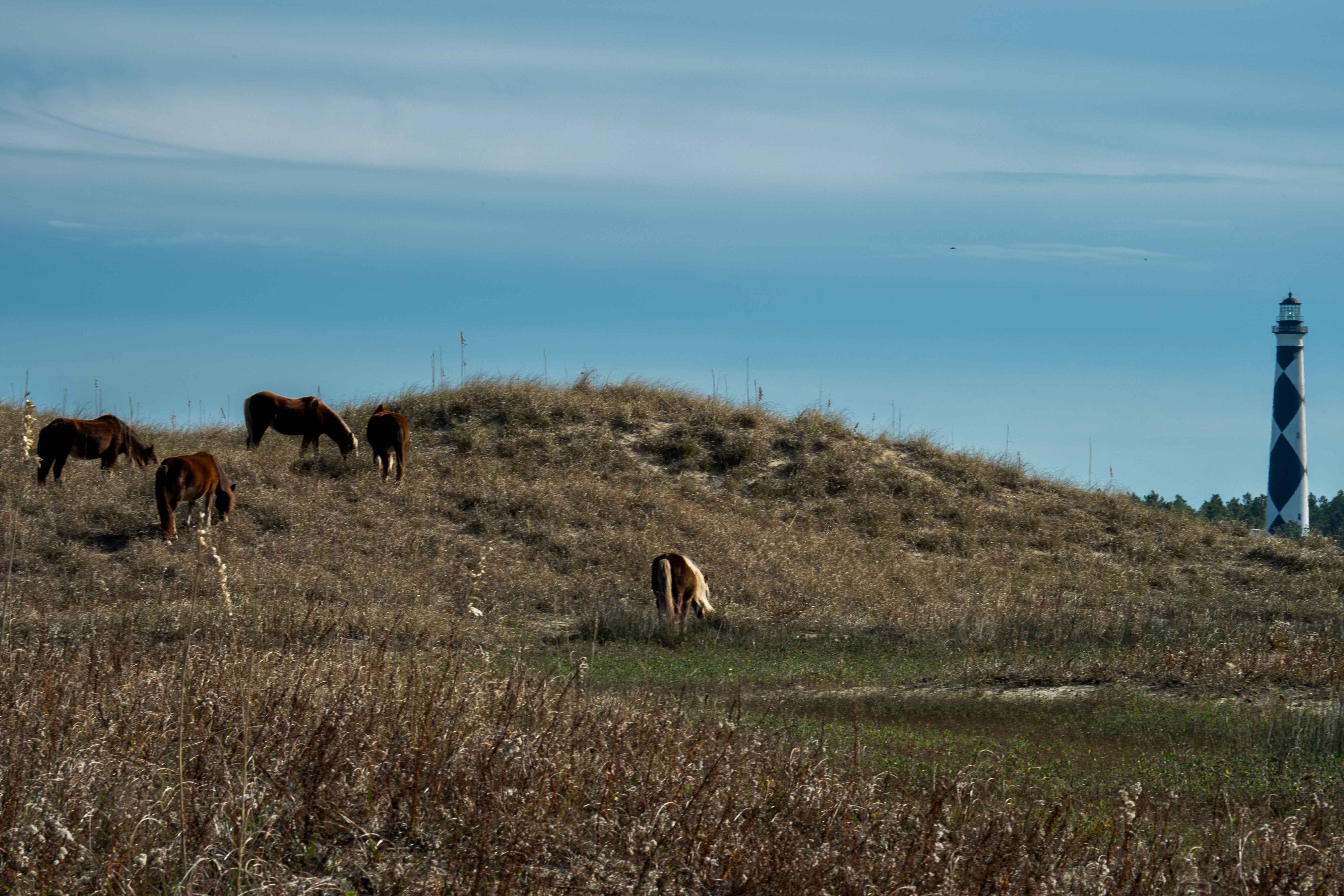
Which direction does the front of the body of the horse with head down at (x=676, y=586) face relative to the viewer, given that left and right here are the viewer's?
facing away from the viewer and to the right of the viewer

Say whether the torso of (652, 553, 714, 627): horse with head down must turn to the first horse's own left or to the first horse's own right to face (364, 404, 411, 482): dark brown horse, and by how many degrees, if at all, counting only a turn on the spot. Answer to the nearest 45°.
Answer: approximately 90° to the first horse's own left

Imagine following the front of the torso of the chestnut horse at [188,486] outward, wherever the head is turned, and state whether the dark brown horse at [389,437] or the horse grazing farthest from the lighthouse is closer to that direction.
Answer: the dark brown horse

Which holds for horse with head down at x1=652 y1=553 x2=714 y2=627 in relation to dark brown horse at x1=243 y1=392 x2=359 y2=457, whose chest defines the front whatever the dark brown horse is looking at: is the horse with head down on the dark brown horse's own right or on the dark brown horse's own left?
on the dark brown horse's own right

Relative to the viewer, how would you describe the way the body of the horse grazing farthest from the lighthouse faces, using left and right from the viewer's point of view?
facing to the right of the viewer

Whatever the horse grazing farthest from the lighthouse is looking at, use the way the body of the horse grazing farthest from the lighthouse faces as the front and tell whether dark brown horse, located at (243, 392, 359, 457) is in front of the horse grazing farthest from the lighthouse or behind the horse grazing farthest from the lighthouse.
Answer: in front

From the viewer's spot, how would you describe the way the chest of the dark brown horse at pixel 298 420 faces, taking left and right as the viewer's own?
facing to the right of the viewer

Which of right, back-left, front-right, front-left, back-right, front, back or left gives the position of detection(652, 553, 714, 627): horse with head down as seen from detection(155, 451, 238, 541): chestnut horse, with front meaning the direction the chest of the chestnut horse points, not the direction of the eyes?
right

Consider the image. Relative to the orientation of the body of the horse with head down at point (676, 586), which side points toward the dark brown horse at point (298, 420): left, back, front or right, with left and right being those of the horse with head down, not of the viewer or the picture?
left
